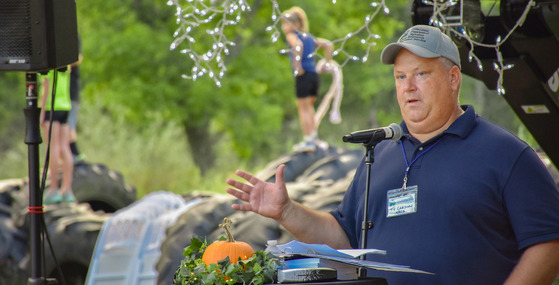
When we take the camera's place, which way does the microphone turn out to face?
facing to the right of the viewer

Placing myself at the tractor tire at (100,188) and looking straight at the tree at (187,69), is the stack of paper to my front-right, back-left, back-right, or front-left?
back-right

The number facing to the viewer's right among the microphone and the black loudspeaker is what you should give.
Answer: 1

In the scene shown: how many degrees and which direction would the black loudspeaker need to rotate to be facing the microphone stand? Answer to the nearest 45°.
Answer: approximately 90° to its left

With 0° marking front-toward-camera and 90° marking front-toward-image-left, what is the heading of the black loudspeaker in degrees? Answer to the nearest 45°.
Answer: approximately 45°

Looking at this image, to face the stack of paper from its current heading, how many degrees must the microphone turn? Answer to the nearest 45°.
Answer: approximately 90° to its right

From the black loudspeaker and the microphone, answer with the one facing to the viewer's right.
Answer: the microphone

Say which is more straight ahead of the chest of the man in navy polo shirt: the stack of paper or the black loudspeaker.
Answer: the stack of paper

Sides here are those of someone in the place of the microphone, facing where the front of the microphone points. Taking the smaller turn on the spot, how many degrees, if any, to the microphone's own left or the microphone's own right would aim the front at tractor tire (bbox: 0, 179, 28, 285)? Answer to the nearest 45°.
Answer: approximately 135° to the microphone's own left

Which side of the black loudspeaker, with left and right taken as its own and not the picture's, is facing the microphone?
left

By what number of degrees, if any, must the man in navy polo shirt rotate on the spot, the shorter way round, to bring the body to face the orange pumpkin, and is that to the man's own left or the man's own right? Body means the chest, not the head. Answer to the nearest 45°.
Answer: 0° — they already face it

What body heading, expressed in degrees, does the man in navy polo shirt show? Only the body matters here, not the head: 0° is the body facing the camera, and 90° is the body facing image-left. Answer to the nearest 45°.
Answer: approximately 45°

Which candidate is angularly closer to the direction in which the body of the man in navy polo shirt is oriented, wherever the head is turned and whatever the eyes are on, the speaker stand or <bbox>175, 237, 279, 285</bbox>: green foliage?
the green foliage
